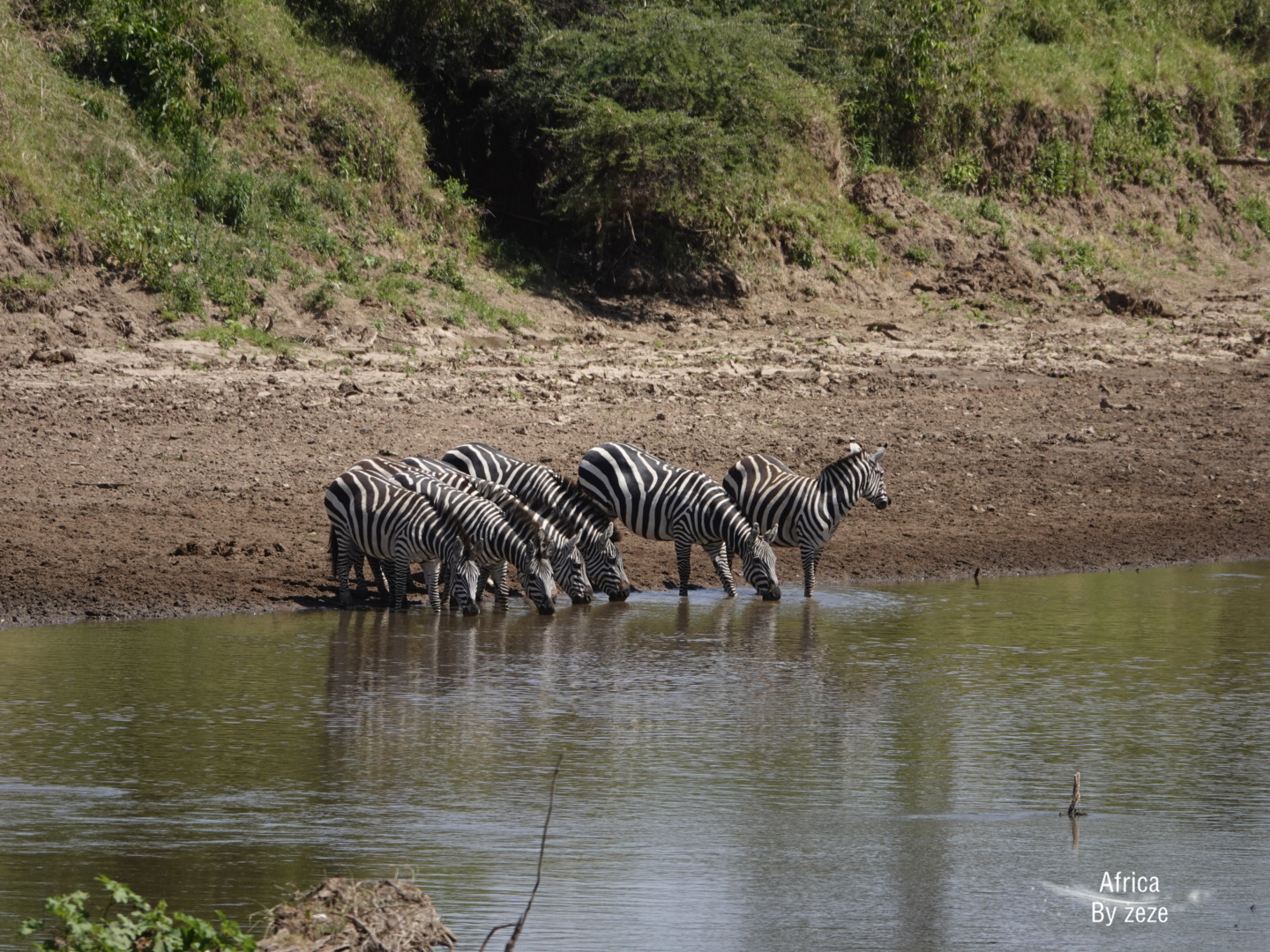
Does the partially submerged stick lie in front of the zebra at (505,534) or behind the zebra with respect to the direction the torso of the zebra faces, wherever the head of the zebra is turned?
in front

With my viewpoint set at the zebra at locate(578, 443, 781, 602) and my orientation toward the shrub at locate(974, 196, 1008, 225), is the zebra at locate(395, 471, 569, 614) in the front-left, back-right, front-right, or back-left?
back-left

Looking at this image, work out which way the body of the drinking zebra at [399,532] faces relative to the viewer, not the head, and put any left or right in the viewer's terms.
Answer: facing the viewer and to the right of the viewer

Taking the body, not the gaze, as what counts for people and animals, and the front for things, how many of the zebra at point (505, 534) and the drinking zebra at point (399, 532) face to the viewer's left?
0

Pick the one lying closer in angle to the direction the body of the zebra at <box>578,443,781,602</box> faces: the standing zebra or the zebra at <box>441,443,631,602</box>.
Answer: the standing zebra

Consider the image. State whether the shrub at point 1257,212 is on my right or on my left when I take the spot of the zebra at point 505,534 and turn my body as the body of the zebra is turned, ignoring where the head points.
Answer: on my left

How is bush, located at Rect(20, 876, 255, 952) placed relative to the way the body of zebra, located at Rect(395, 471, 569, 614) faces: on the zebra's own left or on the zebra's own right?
on the zebra's own right

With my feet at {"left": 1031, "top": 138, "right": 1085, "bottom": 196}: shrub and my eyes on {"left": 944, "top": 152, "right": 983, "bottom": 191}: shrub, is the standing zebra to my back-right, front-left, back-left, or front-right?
front-left

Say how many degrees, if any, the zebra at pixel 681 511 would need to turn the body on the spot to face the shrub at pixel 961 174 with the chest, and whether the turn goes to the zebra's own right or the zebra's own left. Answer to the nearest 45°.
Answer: approximately 135° to the zebra's own left
